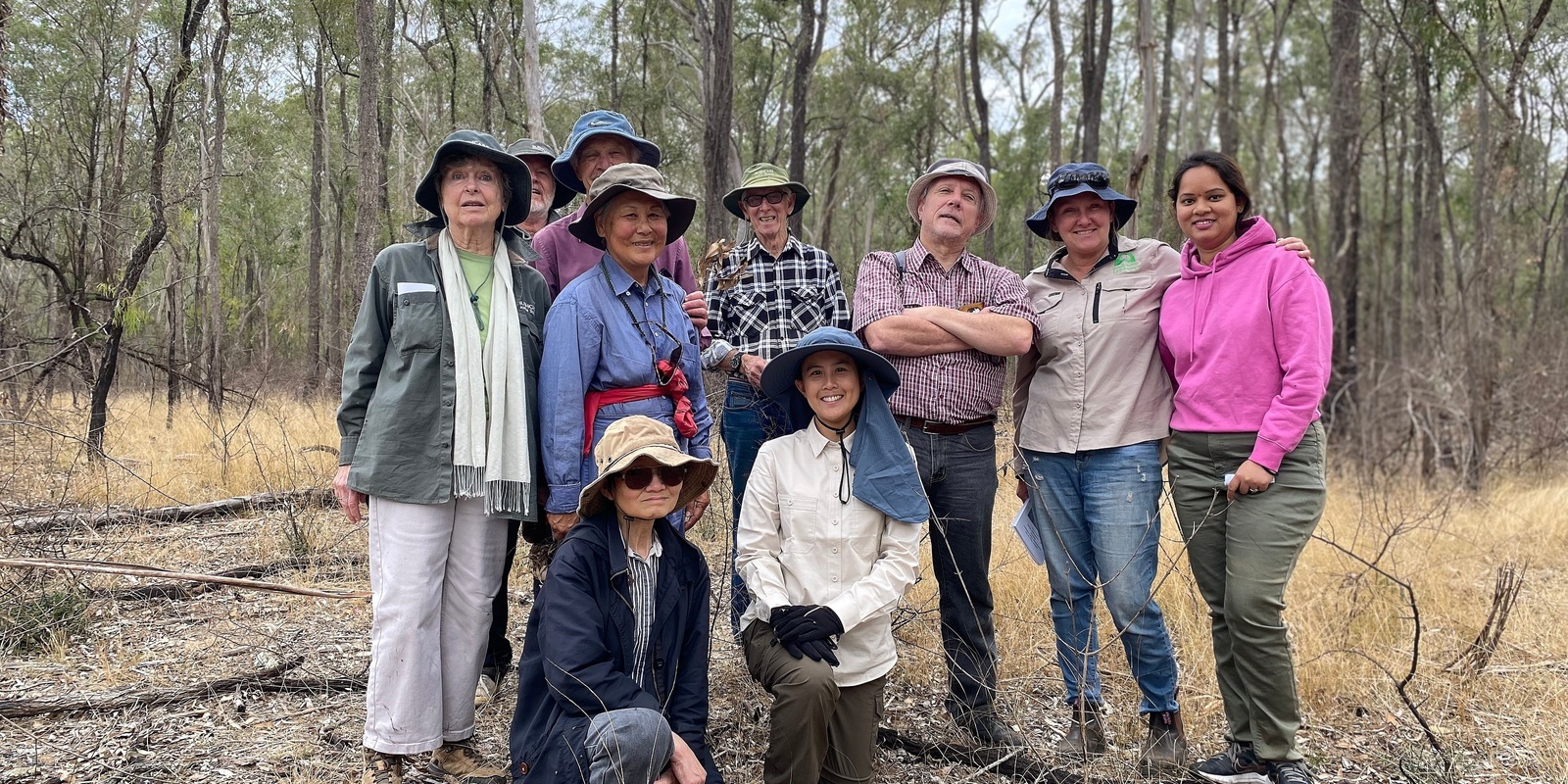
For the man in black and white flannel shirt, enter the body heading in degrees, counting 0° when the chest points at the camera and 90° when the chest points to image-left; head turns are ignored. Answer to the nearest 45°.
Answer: approximately 0°

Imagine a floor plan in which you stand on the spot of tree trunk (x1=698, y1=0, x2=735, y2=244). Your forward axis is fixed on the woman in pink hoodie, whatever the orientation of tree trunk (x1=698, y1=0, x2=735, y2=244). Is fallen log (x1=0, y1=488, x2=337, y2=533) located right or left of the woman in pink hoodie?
right

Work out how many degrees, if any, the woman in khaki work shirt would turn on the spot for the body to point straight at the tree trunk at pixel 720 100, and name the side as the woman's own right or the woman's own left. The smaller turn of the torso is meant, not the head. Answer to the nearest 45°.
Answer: approximately 135° to the woman's own right

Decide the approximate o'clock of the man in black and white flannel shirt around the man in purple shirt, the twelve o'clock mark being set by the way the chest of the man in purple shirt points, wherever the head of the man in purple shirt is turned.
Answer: The man in black and white flannel shirt is roughly at 10 o'clock from the man in purple shirt.

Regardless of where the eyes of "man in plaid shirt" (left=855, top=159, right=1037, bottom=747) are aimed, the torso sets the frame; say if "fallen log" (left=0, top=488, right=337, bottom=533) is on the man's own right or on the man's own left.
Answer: on the man's own right

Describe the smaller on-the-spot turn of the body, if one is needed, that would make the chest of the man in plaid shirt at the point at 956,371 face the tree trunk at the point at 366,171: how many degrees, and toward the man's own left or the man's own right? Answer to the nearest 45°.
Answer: approximately 135° to the man's own right
